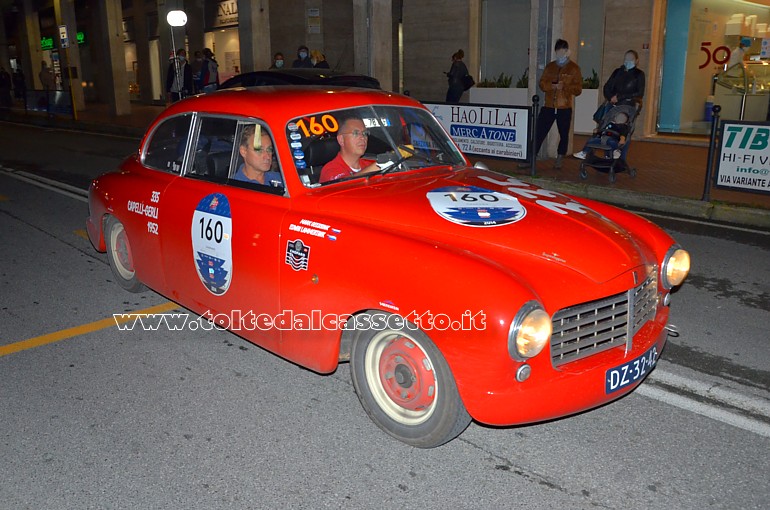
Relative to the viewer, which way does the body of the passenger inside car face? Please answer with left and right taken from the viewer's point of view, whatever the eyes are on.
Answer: facing the viewer and to the right of the viewer

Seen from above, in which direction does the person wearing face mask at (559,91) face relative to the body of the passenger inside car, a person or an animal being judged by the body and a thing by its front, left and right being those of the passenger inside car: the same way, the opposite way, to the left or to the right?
to the right

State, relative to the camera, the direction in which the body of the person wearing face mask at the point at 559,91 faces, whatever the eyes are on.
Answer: toward the camera

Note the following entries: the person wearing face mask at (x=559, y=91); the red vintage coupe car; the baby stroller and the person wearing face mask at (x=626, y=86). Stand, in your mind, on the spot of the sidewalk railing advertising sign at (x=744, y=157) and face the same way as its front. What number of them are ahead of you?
1

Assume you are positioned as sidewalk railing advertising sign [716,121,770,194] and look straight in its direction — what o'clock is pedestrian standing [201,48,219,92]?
The pedestrian standing is roughly at 4 o'clock from the sidewalk railing advertising sign.

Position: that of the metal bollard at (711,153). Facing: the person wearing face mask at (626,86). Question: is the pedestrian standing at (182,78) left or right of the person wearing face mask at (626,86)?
left

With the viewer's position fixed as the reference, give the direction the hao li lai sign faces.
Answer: facing the viewer

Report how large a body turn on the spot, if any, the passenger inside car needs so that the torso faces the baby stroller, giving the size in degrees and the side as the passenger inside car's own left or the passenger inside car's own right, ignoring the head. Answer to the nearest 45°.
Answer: approximately 90° to the passenger inside car's own left

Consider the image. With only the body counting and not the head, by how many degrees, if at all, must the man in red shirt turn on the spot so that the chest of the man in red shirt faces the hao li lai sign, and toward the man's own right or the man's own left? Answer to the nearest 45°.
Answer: approximately 135° to the man's own left

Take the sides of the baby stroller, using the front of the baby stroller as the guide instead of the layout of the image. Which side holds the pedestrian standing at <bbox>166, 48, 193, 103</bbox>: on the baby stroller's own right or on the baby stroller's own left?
on the baby stroller's own right

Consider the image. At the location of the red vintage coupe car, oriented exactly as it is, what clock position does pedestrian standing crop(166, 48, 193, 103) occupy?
The pedestrian standing is roughly at 7 o'clock from the red vintage coupe car.

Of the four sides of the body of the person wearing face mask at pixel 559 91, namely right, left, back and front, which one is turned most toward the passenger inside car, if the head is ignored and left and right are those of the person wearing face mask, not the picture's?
front

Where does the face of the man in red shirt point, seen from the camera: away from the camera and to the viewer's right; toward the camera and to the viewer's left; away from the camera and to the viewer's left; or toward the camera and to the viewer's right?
toward the camera and to the viewer's right

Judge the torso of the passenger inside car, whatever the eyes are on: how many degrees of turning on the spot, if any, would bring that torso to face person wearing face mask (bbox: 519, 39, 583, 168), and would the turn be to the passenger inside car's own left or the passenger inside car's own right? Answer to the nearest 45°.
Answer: approximately 90° to the passenger inside car's own left

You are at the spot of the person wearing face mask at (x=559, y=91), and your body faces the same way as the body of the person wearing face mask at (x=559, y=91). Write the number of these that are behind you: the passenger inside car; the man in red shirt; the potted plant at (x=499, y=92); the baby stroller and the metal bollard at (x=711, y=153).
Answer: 1

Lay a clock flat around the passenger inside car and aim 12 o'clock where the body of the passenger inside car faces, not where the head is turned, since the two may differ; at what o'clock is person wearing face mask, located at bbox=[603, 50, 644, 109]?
The person wearing face mask is roughly at 9 o'clock from the passenger inside car.

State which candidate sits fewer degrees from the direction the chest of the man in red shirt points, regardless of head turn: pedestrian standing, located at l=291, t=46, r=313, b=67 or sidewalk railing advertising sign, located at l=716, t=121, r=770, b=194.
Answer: the sidewalk railing advertising sign

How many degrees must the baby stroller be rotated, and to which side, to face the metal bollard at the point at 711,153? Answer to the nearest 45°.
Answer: approximately 90° to its left

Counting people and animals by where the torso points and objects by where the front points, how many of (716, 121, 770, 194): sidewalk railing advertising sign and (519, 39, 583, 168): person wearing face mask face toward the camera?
2
